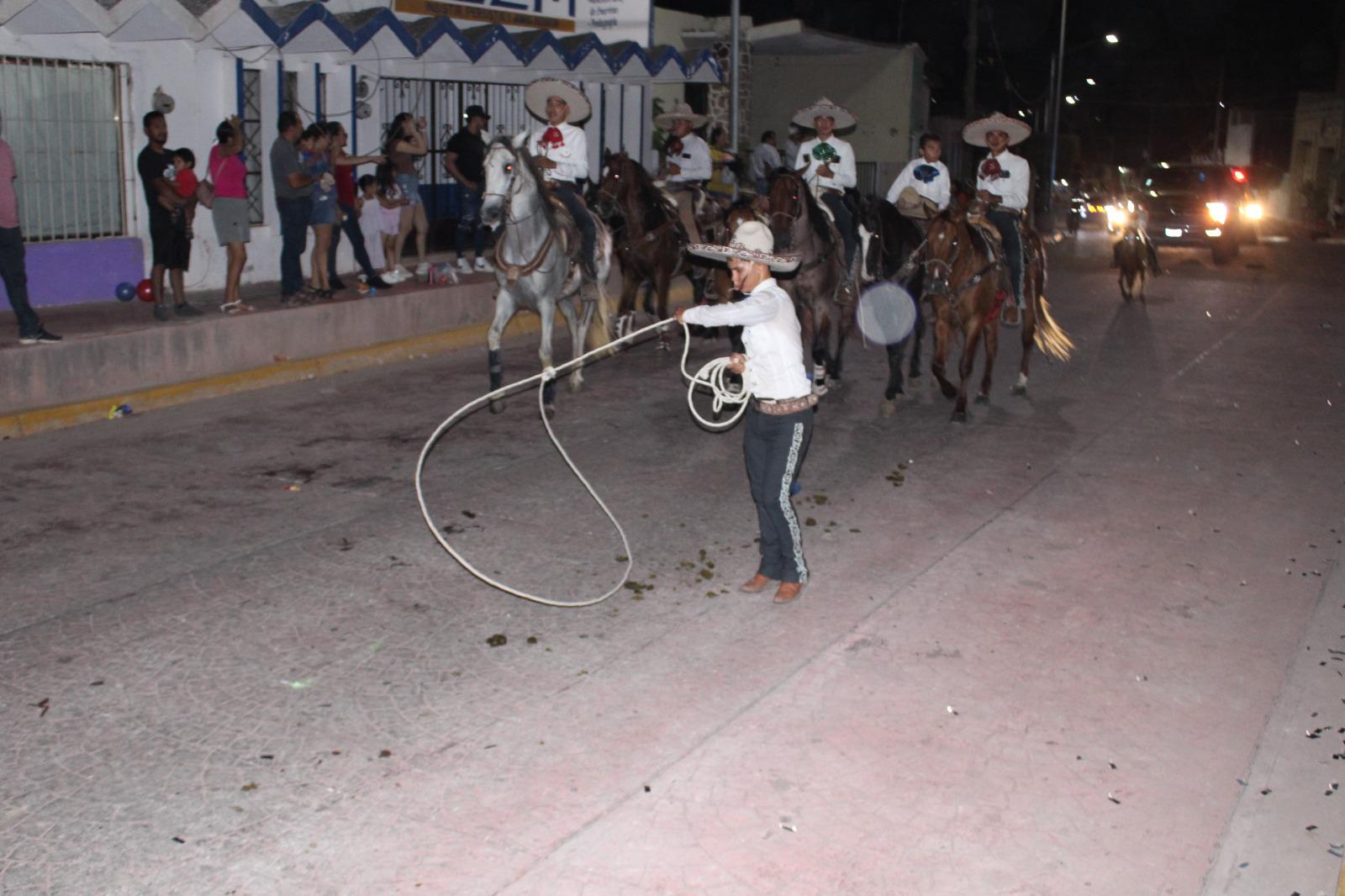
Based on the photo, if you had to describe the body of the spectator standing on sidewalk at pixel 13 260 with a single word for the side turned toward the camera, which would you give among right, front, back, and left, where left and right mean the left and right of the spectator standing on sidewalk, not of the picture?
right

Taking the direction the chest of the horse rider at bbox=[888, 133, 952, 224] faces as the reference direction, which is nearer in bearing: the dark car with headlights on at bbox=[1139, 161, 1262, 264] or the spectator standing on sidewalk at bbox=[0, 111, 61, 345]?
the spectator standing on sidewalk

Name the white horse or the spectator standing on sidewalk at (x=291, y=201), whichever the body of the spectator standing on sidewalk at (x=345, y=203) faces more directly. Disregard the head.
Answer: the white horse

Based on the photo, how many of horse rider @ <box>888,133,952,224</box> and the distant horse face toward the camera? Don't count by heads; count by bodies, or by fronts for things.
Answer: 2

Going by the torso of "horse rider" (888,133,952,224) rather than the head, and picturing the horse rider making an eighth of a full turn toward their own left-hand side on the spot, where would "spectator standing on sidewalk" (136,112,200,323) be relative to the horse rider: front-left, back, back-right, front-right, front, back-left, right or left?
back-right

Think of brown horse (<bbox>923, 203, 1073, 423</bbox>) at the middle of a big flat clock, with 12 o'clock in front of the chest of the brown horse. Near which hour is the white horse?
The white horse is roughly at 1 o'clock from the brown horse.

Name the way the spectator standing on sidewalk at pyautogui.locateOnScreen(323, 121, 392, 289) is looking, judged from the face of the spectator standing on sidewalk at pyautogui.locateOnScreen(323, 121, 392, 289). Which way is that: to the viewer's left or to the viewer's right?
to the viewer's right

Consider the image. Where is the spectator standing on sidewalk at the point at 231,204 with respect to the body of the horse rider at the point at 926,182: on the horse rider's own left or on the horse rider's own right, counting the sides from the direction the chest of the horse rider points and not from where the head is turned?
on the horse rider's own right

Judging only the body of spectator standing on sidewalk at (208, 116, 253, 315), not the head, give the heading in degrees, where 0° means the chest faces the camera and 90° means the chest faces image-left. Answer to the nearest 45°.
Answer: approximately 270°

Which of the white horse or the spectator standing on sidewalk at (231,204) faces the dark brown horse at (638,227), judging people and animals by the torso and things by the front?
the spectator standing on sidewalk

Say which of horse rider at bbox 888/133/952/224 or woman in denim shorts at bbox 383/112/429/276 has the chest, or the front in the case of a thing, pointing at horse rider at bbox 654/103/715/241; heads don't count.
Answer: the woman in denim shorts

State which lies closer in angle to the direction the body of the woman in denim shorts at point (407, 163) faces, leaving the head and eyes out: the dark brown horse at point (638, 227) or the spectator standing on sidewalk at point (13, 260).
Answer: the dark brown horse

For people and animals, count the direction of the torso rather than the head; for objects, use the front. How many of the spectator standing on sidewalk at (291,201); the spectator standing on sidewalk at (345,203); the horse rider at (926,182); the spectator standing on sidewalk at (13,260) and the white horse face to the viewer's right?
3

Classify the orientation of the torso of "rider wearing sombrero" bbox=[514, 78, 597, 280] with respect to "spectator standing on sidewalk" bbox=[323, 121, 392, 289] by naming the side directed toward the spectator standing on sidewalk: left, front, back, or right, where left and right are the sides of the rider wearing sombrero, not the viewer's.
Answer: right

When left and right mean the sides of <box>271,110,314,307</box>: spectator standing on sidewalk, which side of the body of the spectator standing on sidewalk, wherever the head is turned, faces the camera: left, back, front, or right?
right

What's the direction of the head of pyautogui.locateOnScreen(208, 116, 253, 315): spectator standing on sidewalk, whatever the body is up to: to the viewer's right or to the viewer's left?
to the viewer's right

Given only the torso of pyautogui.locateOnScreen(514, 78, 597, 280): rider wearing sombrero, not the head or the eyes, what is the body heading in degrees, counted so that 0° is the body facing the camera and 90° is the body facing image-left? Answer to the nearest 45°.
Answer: approximately 45°
